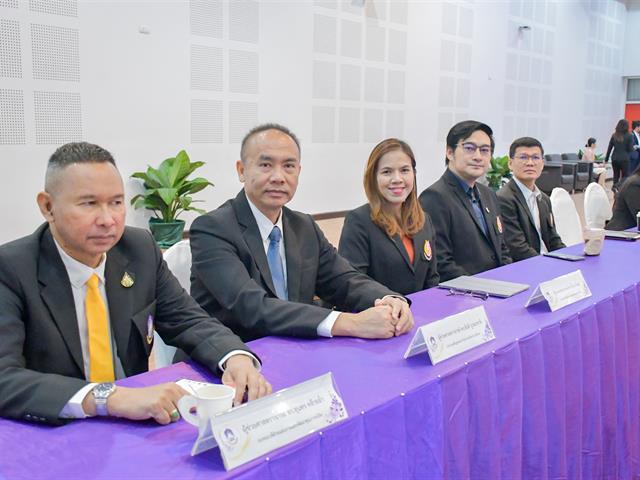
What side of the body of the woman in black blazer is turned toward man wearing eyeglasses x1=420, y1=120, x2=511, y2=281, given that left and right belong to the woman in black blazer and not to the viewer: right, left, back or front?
left

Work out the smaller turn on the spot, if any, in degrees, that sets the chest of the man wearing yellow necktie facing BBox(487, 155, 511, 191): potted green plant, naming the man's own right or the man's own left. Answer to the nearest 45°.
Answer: approximately 90° to the man's own left

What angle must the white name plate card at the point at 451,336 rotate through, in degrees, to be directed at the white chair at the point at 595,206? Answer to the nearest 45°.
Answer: approximately 135° to its left

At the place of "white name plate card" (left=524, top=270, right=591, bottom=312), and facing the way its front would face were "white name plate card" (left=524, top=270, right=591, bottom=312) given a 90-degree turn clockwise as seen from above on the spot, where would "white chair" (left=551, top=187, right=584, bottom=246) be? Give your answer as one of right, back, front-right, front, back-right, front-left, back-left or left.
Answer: back-right

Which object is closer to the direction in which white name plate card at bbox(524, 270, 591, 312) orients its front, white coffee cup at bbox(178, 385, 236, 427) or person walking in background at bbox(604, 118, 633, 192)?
the white coffee cup

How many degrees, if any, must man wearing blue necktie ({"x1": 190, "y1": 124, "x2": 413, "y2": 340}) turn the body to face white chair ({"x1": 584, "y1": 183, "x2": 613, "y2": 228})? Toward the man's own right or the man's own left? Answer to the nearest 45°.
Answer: approximately 90° to the man's own left

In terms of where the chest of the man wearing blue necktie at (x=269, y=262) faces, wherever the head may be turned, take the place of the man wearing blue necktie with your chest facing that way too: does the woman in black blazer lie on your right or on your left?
on your left

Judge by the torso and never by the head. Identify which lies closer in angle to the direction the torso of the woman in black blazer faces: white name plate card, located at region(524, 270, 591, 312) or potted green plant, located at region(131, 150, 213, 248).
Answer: the white name plate card

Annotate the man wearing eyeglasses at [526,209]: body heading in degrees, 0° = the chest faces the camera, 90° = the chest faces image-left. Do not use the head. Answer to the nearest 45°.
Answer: approximately 315°

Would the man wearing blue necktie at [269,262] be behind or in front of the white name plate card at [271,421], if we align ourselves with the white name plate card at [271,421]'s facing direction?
behind
